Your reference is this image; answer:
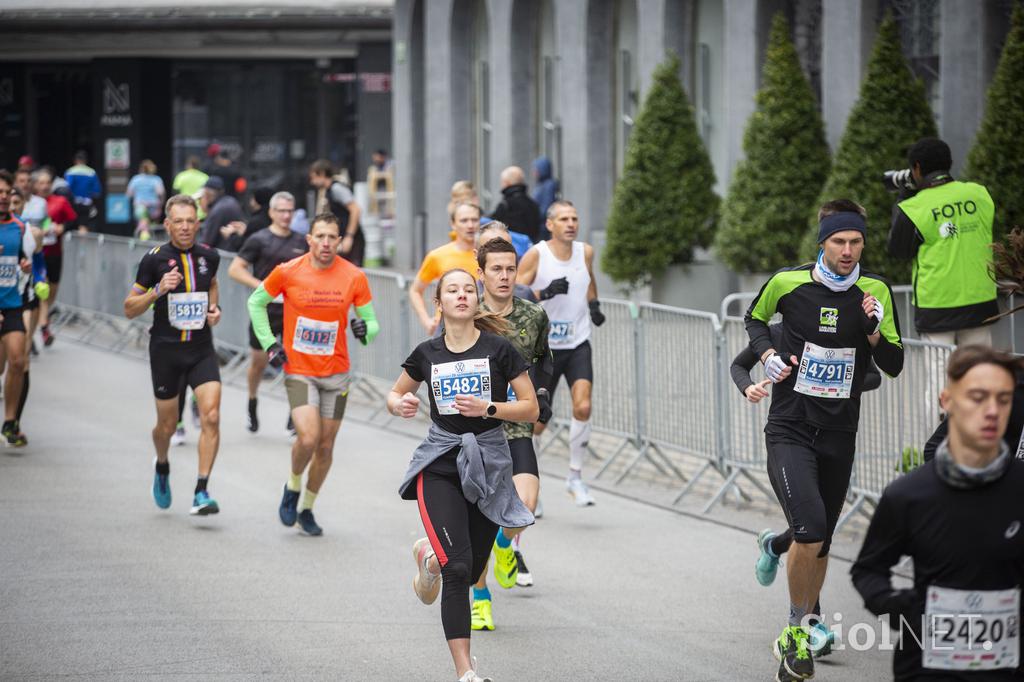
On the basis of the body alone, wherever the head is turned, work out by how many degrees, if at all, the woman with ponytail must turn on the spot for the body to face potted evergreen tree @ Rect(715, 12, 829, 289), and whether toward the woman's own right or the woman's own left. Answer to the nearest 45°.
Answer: approximately 180°

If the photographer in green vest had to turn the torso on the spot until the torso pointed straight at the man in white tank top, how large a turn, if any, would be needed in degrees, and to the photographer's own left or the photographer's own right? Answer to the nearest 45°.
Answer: approximately 45° to the photographer's own left

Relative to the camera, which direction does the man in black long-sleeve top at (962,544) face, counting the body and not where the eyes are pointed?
toward the camera

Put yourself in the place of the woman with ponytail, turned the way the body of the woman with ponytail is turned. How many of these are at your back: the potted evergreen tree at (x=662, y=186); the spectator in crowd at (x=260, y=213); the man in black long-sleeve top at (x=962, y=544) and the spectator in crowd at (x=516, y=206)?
3

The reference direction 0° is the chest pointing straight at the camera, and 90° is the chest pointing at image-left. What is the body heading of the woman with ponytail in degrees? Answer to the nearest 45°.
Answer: approximately 0°

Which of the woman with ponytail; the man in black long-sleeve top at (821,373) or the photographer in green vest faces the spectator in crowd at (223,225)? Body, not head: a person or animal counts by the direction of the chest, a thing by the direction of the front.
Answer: the photographer in green vest

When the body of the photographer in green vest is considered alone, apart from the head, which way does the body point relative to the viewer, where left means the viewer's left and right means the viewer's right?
facing away from the viewer and to the left of the viewer

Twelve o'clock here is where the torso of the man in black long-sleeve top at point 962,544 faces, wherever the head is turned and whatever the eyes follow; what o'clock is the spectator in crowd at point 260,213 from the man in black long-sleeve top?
The spectator in crowd is roughly at 5 o'clock from the man in black long-sleeve top.

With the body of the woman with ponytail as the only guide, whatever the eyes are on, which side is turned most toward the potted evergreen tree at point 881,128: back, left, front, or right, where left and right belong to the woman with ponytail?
back

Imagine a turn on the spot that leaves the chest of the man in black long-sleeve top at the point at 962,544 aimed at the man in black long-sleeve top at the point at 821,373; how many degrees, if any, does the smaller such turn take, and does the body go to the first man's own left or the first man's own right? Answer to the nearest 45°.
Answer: approximately 180°

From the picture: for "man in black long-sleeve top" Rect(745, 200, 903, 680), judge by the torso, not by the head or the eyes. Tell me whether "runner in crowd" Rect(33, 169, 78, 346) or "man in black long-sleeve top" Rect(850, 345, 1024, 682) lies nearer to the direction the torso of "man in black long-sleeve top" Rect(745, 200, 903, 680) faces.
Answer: the man in black long-sleeve top

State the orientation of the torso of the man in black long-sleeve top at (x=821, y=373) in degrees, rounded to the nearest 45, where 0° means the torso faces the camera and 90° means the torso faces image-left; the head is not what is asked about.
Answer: approximately 0°
